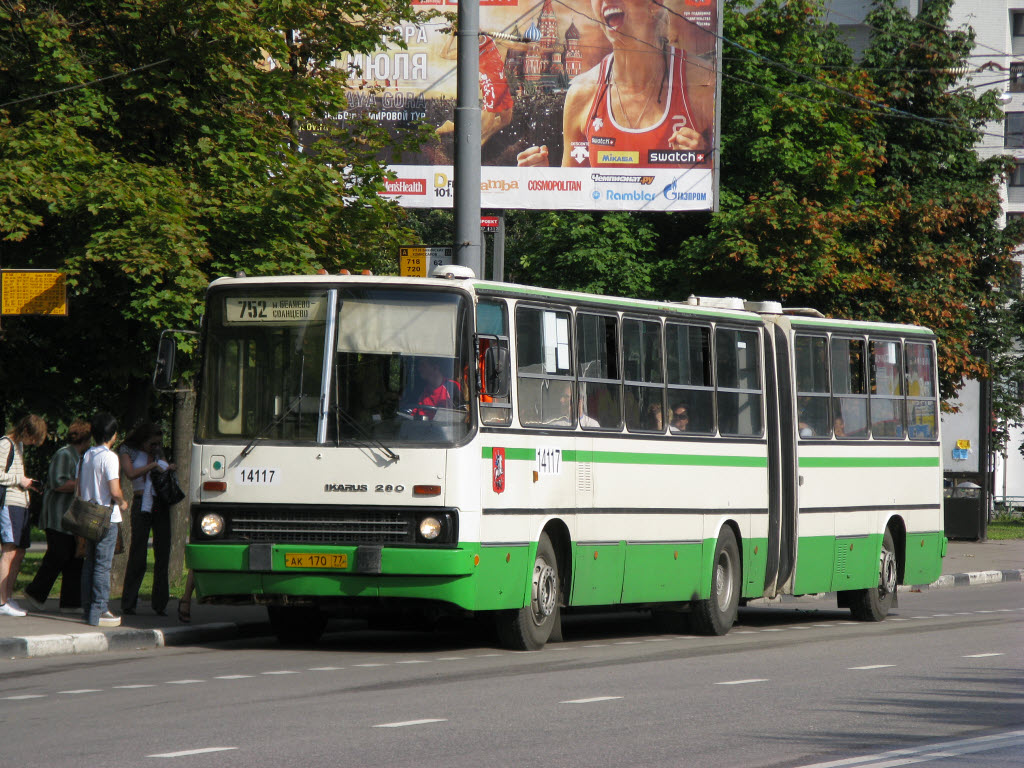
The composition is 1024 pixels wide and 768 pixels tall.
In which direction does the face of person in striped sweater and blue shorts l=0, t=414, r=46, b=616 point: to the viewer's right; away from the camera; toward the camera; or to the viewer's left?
to the viewer's right

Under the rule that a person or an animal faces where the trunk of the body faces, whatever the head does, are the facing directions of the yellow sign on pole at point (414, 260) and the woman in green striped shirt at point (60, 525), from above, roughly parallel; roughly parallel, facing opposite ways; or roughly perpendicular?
roughly perpendicular

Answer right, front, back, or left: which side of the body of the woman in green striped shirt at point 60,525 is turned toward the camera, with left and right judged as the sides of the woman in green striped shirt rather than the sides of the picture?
right

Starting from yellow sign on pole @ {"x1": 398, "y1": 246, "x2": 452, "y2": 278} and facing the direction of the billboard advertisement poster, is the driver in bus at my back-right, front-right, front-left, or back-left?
back-right

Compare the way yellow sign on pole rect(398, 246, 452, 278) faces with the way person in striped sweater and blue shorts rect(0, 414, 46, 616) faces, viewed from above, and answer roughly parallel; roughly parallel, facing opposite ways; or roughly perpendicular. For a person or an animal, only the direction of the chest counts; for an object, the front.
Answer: roughly perpendicular

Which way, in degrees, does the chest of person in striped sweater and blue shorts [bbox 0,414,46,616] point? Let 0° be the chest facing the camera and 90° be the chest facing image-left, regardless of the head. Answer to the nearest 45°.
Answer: approximately 270°

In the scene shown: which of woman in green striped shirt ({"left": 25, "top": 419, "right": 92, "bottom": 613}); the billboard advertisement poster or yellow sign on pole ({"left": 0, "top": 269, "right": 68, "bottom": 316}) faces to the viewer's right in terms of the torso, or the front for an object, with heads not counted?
the woman in green striped shirt

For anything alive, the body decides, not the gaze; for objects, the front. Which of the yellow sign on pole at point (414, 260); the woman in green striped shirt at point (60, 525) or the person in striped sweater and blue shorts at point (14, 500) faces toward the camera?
the yellow sign on pole

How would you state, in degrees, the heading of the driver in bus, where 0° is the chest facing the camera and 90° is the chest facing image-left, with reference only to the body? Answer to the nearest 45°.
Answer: approximately 45°
